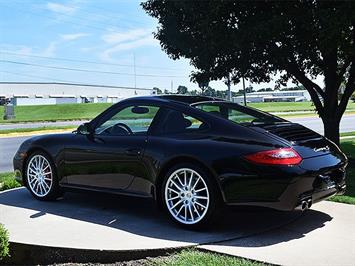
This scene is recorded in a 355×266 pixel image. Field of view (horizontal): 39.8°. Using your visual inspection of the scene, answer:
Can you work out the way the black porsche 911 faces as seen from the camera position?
facing away from the viewer and to the left of the viewer

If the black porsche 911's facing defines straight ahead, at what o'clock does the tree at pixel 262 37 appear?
The tree is roughly at 2 o'clock from the black porsche 911.
